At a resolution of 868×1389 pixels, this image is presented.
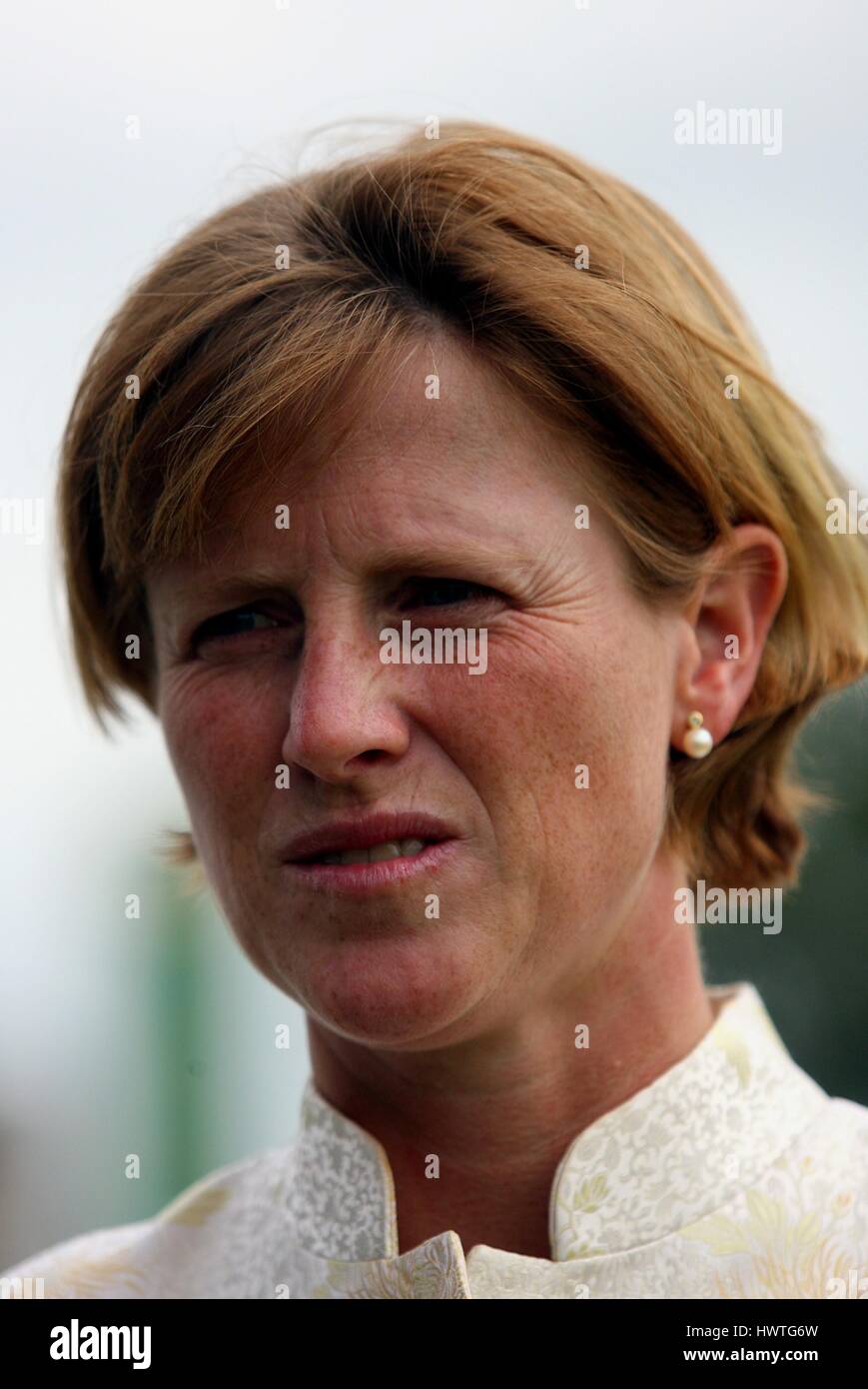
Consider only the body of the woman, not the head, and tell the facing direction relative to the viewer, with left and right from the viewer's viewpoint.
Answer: facing the viewer and to the left of the viewer

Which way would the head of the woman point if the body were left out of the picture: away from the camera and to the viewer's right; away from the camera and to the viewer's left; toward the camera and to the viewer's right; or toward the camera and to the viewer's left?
toward the camera and to the viewer's left
